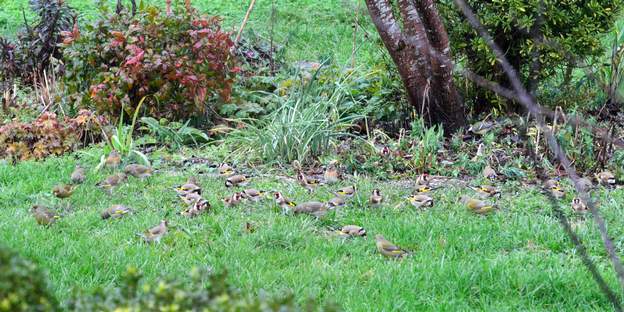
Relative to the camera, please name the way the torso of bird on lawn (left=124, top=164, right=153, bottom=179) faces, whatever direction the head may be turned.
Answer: to the viewer's left

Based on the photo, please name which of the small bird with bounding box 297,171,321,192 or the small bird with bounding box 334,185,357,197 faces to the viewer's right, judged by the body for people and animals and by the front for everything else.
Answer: the small bird with bounding box 334,185,357,197

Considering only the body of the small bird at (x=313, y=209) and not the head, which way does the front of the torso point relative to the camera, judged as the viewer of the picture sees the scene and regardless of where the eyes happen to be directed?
to the viewer's left

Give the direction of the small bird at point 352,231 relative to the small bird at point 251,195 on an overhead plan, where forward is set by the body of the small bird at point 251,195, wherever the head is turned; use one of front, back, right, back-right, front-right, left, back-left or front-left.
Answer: back-left

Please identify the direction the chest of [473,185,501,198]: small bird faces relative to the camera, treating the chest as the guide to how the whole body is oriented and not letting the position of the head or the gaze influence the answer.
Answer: to the viewer's left

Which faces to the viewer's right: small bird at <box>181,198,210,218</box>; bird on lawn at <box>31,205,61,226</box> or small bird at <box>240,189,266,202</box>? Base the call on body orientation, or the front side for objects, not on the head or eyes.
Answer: small bird at <box>181,198,210,218</box>

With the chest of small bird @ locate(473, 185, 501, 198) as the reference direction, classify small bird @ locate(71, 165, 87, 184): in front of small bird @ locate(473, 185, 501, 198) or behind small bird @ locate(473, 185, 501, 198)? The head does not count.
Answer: in front

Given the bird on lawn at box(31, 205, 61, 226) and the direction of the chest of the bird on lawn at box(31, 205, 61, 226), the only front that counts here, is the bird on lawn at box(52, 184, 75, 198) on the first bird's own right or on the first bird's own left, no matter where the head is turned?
on the first bird's own right

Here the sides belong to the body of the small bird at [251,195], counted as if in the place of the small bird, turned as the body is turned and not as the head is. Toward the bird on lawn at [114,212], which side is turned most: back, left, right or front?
front

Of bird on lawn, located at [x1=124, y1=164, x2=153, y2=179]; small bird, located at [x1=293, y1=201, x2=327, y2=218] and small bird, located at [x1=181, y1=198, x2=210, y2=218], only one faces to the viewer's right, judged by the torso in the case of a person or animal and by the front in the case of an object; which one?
small bird, located at [x1=181, y1=198, x2=210, y2=218]

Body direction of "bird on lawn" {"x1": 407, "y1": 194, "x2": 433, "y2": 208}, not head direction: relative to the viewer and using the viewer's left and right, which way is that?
facing to the left of the viewer

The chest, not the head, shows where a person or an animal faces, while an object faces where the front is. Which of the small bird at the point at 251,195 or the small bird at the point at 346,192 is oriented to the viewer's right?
the small bird at the point at 346,192
